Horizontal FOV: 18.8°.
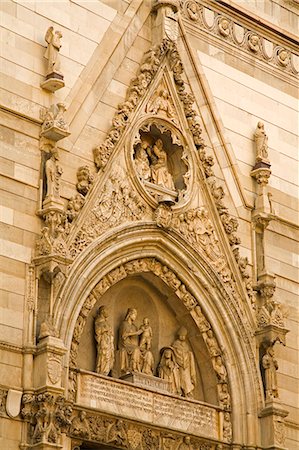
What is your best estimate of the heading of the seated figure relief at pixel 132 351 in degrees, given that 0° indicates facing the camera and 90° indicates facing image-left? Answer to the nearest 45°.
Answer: approximately 315°

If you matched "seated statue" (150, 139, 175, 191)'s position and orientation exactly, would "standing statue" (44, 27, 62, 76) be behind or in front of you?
in front

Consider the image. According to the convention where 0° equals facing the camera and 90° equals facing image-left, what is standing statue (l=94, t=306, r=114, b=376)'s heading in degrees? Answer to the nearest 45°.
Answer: approximately 315°

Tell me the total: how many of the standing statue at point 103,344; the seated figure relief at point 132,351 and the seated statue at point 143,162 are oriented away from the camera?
0

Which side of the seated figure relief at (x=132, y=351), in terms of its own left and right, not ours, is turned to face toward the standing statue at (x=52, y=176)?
right

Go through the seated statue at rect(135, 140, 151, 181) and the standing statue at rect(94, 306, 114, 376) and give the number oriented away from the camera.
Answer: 0

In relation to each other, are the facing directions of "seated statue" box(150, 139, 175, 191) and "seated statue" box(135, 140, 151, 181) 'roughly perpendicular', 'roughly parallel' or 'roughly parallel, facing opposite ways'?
roughly perpendicular

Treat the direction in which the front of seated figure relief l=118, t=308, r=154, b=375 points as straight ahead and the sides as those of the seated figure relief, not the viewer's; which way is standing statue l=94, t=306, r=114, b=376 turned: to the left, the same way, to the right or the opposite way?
the same way

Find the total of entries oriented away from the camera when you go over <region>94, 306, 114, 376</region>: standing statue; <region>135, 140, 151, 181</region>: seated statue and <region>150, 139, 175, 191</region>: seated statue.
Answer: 0

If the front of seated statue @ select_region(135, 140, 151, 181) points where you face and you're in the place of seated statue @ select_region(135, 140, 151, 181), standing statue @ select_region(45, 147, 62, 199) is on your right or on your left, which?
on your right

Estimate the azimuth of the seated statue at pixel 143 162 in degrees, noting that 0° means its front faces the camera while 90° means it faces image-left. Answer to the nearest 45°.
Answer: approximately 315°
